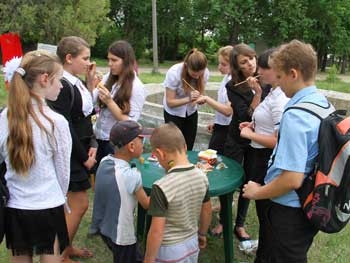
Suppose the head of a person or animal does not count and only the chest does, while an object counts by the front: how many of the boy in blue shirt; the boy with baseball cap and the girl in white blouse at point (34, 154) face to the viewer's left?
1

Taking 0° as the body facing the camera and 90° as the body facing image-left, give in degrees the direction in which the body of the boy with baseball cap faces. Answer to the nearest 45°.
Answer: approximately 225°

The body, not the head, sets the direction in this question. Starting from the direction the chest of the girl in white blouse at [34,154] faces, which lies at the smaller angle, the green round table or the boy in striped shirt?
the green round table

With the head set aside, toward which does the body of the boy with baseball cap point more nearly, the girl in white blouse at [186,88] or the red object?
the girl in white blouse

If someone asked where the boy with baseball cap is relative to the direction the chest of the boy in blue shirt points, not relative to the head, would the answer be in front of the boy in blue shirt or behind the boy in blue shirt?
in front

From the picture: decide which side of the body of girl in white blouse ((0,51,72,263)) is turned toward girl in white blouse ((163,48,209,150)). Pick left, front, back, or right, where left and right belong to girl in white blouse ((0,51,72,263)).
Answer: front

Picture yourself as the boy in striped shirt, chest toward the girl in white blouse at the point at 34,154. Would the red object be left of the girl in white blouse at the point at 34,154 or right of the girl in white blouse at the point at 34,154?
right

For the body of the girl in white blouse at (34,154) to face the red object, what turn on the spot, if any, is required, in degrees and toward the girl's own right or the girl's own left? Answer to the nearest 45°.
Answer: approximately 45° to the girl's own left

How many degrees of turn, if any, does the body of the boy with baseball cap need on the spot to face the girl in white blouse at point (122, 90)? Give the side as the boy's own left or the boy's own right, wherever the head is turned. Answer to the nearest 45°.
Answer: approximately 45° to the boy's own left

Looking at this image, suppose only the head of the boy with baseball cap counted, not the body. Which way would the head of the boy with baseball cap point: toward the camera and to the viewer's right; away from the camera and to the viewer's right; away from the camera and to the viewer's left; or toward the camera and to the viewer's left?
away from the camera and to the viewer's right

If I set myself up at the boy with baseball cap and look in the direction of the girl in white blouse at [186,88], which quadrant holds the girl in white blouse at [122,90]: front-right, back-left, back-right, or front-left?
front-left

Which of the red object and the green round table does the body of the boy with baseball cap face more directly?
the green round table

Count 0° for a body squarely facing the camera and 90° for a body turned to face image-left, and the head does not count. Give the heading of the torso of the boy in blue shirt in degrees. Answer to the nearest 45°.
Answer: approximately 90°

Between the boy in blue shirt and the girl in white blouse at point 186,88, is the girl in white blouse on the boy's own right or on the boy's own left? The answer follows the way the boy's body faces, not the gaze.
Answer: on the boy's own right

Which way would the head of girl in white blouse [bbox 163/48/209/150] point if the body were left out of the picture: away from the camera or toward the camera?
toward the camera
